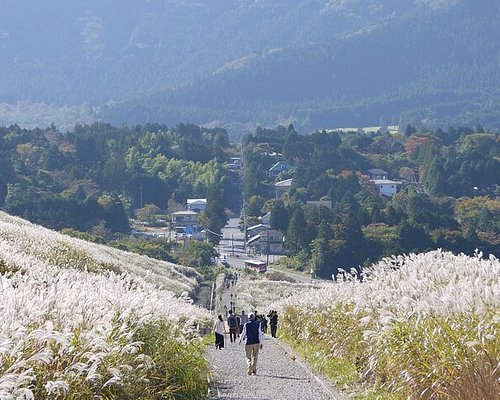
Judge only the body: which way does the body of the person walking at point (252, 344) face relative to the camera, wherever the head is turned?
away from the camera

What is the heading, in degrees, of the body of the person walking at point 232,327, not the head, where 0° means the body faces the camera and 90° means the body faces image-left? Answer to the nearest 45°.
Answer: approximately 180°

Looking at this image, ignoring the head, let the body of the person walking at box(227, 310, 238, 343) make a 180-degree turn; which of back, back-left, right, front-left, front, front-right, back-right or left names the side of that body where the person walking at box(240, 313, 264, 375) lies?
front
